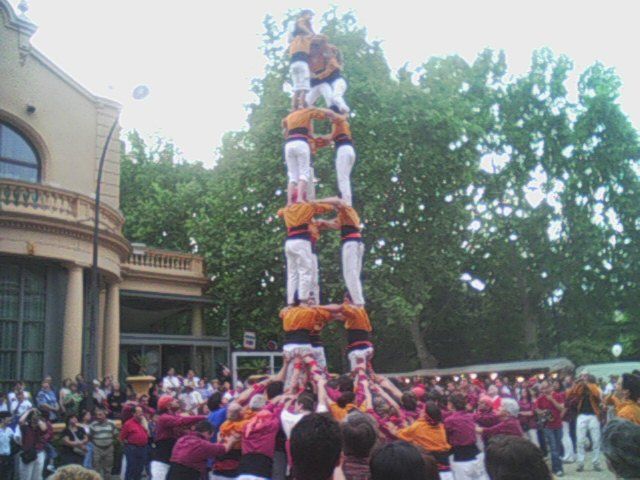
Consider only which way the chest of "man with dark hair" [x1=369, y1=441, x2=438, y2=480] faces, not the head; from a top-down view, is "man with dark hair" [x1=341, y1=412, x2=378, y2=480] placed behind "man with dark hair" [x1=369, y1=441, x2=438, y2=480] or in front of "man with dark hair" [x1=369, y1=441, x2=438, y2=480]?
in front

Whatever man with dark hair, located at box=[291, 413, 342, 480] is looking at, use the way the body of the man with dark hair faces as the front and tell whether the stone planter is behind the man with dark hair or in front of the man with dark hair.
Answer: in front

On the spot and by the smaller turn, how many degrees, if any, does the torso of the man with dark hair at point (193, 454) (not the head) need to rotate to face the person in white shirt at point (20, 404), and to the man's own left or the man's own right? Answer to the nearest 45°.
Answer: approximately 90° to the man's own left

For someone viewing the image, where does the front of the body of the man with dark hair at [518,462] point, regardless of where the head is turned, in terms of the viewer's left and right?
facing away from the viewer

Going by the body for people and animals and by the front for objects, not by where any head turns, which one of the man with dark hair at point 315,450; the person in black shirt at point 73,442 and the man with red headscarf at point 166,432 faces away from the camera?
the man with dark hair at point 315,450

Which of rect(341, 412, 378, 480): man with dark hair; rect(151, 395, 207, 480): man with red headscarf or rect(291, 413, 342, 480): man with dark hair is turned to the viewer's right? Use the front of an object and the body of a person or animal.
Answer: rect(151, 395, 207, 480): man with red headscarf

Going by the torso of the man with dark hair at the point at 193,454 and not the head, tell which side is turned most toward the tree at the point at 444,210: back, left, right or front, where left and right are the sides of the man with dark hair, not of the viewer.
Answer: front

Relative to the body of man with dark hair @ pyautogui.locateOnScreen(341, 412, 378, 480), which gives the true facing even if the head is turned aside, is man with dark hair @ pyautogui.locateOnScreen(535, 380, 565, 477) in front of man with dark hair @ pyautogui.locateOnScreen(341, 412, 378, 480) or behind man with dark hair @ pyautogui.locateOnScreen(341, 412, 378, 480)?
in front

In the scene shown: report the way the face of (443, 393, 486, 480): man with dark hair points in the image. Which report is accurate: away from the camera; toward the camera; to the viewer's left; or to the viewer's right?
away from the camera

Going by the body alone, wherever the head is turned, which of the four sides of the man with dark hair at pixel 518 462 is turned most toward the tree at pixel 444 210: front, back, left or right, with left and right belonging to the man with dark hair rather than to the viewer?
front

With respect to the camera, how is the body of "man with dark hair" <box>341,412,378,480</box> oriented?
away from the camera

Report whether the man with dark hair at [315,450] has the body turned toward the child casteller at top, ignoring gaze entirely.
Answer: yes

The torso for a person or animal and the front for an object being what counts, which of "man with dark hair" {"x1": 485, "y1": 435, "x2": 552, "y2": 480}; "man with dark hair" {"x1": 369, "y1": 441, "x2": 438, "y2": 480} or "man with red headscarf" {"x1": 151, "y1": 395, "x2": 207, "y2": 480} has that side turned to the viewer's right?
"man with red headscarf" {"x1": 151, "y1": 395, "x2": 207, "y2": 480}

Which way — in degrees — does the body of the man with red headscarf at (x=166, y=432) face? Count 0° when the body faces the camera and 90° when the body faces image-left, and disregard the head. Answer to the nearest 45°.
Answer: approximately 270°

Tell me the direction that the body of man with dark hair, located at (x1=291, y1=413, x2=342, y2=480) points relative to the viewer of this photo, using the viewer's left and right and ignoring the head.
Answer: facing away from the viewer

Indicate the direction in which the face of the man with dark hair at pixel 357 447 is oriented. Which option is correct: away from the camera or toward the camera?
away from the camera
